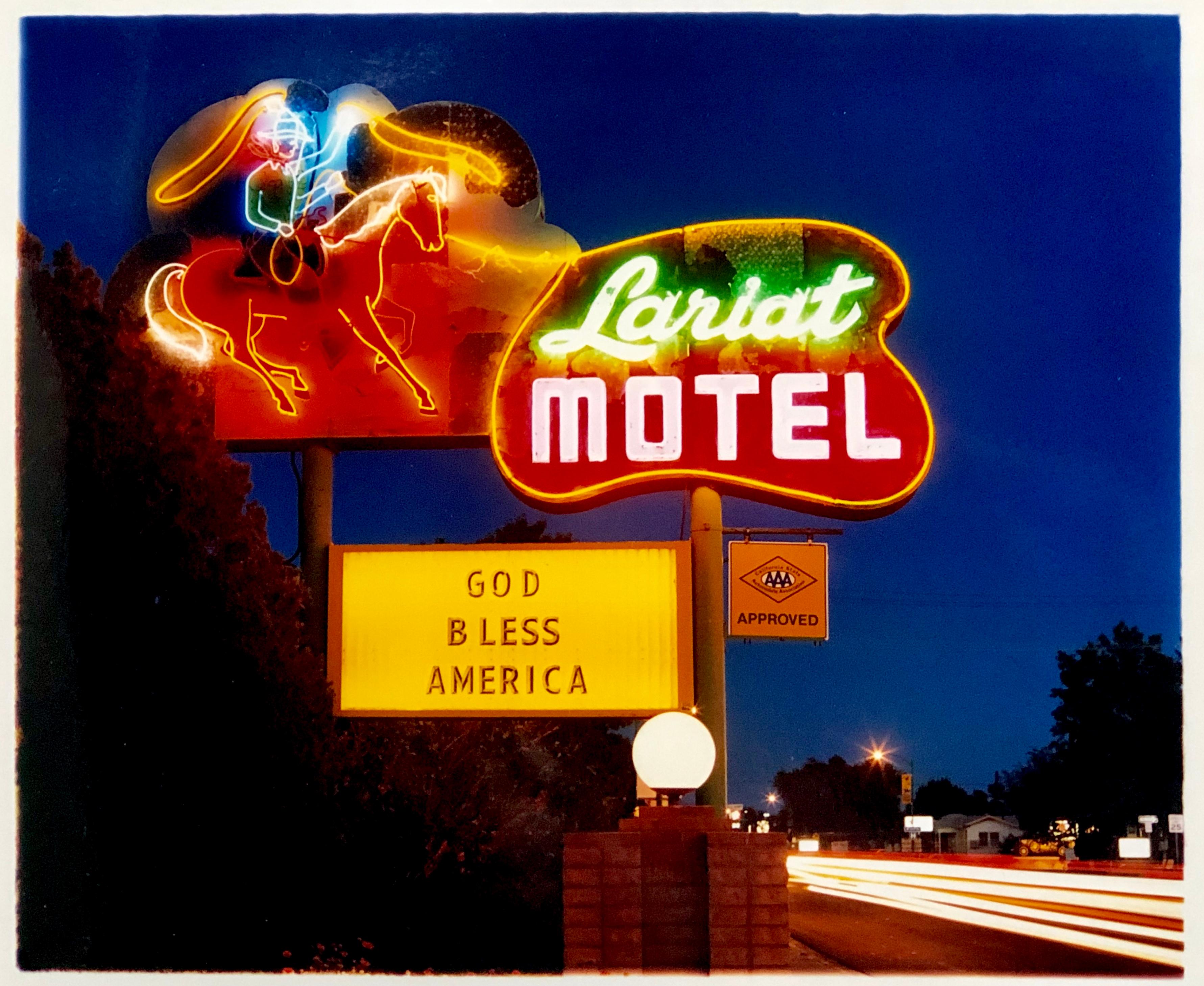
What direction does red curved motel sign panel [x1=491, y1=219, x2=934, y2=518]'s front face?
toward the camera

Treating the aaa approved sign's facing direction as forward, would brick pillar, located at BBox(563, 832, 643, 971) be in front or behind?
in front

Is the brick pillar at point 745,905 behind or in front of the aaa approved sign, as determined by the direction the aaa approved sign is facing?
in front

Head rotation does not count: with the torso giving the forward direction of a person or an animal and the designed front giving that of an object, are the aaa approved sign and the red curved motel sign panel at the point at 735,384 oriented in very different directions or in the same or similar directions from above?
same or similar directions

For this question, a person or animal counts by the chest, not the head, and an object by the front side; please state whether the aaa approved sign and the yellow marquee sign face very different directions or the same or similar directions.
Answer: same or similar directions

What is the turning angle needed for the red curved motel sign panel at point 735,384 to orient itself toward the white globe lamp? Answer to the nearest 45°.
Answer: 0° — it already faces it

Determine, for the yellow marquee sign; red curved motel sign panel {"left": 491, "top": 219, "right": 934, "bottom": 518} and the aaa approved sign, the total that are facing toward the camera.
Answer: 3

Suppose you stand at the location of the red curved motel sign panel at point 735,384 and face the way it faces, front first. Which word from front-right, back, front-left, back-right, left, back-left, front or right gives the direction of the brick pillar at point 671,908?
front
